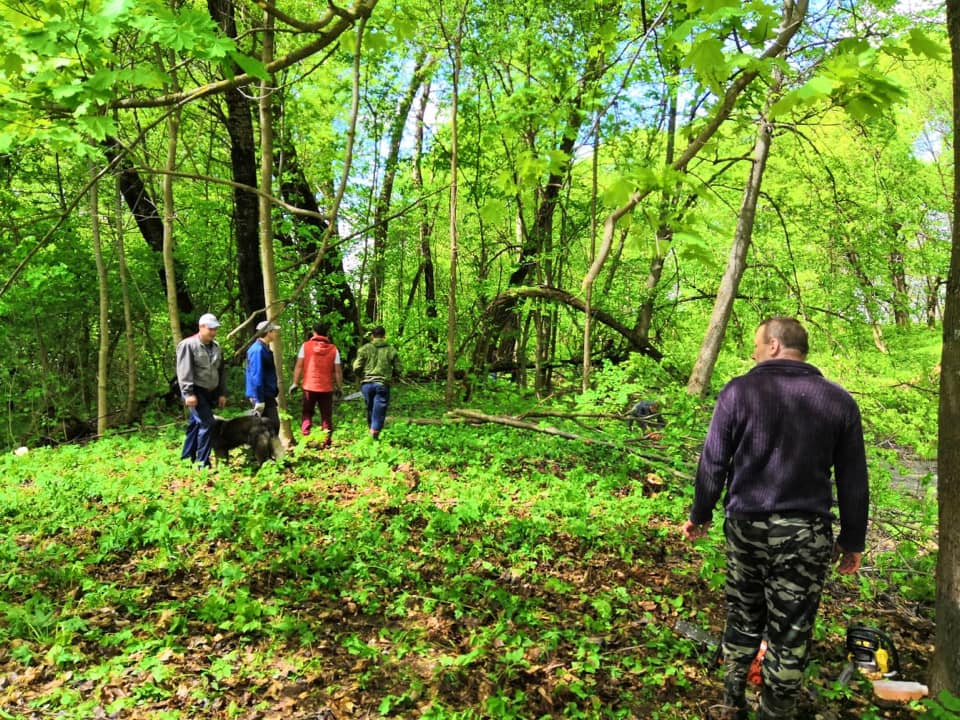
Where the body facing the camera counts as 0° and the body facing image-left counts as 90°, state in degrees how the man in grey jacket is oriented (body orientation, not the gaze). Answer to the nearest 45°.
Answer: approximately 315°

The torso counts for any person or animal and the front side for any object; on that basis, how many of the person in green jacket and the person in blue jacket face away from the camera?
1

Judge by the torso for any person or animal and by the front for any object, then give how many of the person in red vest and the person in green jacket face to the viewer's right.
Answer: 0

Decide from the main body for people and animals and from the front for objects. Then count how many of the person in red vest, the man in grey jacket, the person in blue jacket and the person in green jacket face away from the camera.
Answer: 2

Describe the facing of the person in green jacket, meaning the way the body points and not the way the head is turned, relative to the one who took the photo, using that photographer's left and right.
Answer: facing away from the viewer

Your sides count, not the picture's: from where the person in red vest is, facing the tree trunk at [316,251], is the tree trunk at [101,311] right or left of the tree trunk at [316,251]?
left

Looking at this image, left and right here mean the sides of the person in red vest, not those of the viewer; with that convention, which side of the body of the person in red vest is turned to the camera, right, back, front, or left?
back

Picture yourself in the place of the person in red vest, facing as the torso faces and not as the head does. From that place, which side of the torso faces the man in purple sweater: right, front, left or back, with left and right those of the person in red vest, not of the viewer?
back

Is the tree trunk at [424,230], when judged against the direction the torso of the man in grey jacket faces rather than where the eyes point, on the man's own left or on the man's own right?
on the man's own left
